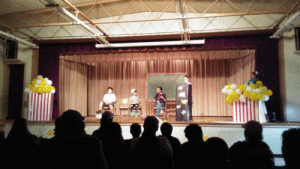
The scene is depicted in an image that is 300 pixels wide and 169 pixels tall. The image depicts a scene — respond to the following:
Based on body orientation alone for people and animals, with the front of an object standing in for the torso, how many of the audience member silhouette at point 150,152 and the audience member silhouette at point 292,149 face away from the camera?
2

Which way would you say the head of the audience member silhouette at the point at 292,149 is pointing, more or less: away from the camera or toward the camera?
away from the camera

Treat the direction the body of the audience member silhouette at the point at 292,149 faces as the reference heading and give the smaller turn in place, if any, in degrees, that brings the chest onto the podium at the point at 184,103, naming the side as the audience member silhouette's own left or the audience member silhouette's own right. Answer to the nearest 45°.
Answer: approximately 45° to the audience member silhouette's own left

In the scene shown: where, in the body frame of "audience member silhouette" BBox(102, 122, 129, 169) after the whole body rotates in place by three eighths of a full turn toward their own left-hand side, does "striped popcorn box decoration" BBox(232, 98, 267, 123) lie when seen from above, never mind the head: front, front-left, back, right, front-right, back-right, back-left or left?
back

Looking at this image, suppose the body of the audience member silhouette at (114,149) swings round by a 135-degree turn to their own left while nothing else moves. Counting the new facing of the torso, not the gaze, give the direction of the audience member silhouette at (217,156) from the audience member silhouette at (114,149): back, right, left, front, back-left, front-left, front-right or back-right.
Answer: left

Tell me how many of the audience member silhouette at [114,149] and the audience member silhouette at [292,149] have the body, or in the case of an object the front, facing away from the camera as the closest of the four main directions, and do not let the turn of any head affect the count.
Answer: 2

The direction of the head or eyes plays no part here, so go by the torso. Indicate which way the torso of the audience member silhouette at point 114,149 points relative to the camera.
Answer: away from the camera

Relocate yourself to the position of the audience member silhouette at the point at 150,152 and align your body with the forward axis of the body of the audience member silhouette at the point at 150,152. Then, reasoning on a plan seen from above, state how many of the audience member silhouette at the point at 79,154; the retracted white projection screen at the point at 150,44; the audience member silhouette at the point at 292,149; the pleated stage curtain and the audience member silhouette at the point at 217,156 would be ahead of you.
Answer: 2

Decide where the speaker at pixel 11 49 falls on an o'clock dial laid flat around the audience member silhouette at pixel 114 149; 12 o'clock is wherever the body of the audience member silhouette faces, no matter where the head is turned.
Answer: The speaker is roughly at 11 o'clock from the audience member silhouette.

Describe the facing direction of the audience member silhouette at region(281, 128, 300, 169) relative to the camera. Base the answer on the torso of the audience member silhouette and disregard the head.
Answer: away from the camera

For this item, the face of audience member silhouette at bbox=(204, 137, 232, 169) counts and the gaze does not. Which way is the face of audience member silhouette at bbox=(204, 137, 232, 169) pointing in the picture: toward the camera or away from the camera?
away from the camera

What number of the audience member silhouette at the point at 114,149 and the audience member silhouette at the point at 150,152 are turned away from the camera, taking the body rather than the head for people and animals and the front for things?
2

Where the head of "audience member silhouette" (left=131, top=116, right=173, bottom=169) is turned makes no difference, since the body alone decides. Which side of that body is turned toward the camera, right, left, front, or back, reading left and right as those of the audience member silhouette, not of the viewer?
back
